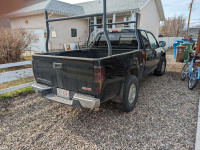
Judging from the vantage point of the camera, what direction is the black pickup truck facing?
facing away from the viewer and to the right of the viewer

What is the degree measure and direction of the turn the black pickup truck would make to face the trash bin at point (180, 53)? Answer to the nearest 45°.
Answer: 0° — it already faces it

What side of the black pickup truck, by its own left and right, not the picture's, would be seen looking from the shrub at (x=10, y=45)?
left

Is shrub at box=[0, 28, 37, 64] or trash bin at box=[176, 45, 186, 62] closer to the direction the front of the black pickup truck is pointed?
the trash bin

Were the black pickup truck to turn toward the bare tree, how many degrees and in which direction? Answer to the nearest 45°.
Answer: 0° — it already faces it

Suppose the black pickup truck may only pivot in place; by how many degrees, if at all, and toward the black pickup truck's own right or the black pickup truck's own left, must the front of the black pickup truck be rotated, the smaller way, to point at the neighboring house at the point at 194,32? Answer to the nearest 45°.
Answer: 0° — it already faces it

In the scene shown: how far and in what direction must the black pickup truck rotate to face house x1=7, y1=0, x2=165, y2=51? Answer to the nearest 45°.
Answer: approximately 45° to its left

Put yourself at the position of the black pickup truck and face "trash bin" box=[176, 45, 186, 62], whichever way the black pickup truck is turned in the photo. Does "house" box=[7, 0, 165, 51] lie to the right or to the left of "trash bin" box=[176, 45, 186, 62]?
left
